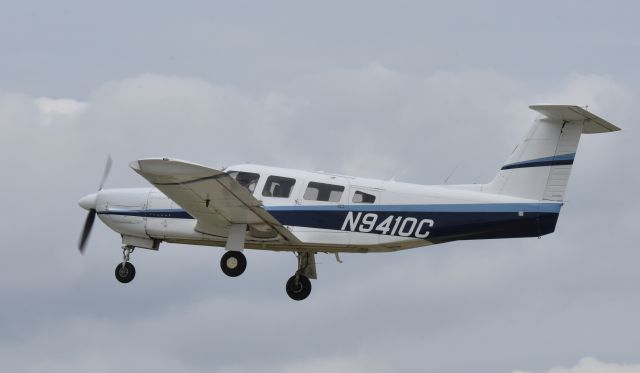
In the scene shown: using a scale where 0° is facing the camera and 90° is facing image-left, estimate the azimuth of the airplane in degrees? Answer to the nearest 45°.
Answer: approximately 90°
